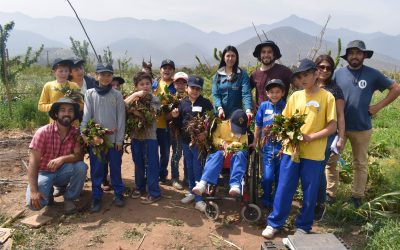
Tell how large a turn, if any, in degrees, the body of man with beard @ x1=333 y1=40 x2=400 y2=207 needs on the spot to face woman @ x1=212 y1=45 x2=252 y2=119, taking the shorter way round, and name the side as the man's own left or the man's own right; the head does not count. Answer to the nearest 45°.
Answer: approximately 90° to the man's own right

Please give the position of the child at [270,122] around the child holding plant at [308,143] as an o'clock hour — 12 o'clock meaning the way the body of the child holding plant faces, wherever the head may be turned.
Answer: The child is roughly at 3 o'clock from the child holding plant.

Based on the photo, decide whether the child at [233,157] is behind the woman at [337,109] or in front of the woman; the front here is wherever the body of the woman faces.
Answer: in front

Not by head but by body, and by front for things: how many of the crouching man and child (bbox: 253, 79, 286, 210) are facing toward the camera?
2

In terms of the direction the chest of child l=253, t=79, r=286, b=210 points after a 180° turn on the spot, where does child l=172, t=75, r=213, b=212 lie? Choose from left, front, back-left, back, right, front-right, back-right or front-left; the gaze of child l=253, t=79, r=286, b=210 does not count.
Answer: left

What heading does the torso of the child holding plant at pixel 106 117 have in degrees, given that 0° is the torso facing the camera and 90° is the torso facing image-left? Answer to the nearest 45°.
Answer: approximately 0°

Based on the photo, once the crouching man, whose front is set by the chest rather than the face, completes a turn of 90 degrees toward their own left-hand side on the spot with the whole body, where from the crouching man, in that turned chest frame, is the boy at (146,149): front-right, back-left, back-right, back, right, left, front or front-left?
front

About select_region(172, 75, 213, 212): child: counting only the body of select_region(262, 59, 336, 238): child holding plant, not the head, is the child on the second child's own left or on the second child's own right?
on the second child's own right

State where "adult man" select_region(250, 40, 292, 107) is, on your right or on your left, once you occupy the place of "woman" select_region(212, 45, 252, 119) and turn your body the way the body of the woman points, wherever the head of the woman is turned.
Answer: on your left
